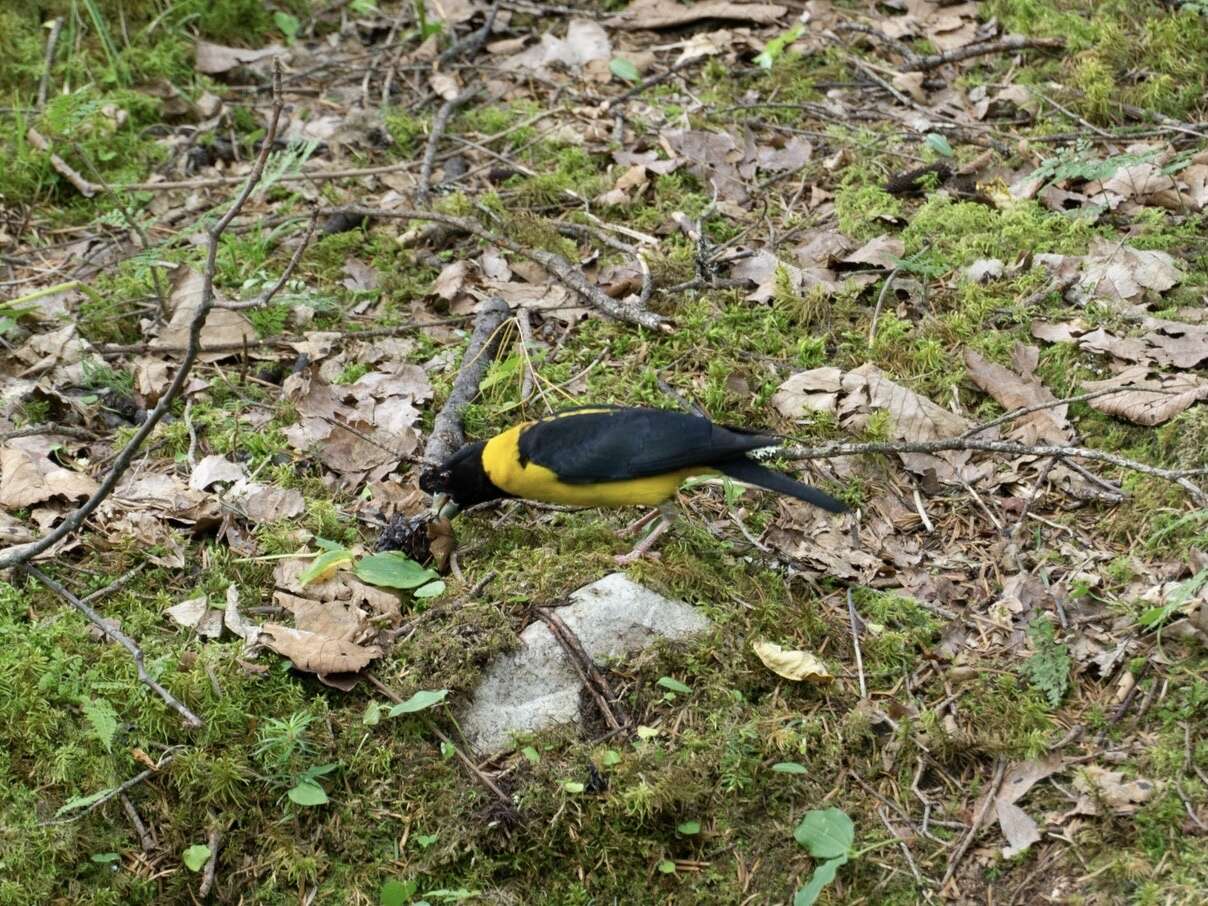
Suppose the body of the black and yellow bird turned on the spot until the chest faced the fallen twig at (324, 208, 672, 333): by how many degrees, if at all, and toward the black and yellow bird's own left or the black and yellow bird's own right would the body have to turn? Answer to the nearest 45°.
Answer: approximately 90° to the black and yellow bird's own right

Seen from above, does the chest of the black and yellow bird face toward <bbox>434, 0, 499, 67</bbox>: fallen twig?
no

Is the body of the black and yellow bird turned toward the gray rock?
no

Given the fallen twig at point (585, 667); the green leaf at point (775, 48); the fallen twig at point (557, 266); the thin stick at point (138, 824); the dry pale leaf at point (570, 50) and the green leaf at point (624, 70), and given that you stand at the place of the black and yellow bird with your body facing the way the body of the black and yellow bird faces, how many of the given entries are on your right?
4

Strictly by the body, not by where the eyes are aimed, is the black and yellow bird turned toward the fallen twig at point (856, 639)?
no

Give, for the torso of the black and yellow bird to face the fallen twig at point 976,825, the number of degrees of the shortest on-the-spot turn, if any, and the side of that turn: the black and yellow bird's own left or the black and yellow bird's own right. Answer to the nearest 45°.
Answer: approximately 135° to the black and yellow bird's own left

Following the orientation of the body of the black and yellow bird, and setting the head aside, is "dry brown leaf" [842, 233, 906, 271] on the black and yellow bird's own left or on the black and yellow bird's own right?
on the black and yellow bird's own right

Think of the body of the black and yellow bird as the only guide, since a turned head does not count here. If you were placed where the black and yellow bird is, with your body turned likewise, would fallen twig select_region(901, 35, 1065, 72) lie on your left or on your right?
on your right

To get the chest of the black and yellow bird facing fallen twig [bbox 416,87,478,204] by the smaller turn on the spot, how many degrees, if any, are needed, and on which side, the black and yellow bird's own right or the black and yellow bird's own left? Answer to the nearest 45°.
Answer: approximately 90° to the black and yellow bird's own right

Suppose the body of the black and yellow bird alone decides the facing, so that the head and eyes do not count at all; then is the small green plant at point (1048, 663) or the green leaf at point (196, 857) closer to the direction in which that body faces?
the green leaf

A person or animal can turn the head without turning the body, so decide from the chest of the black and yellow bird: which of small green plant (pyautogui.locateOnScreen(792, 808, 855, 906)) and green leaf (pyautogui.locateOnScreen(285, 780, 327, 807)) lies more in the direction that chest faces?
the green leaf

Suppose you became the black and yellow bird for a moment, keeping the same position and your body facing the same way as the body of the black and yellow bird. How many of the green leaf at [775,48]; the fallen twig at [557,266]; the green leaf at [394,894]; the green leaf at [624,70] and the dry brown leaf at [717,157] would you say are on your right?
4

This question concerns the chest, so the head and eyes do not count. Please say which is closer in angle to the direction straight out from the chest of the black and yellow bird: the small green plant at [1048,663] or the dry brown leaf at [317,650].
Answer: the dry brown leaf

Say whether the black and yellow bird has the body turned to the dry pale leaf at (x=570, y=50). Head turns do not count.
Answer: no

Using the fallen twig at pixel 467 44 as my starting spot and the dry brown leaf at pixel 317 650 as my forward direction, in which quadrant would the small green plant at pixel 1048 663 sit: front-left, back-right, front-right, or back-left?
front-left

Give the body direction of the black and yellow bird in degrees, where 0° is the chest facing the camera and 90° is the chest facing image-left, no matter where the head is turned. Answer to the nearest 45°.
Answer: approximately 90°

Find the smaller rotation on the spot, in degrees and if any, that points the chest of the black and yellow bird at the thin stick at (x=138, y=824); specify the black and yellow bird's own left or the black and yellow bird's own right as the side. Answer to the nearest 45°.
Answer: approximately 45° to the black and yellow bird's own left

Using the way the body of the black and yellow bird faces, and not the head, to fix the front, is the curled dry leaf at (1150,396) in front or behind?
behind
